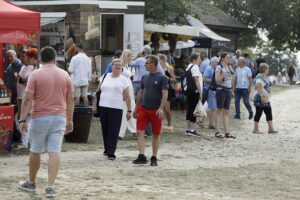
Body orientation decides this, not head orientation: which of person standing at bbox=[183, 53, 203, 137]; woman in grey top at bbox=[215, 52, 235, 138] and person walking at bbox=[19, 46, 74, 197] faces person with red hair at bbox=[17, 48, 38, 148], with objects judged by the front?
person walking at bbox=[19, 46, 74, 197]

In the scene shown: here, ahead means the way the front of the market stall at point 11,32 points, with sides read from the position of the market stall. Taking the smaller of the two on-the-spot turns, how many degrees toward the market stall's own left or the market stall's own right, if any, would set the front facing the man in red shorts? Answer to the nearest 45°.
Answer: approximately 45° to the market stall's own left

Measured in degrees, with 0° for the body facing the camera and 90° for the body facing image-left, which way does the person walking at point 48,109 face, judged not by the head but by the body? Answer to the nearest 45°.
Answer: approximately 180°

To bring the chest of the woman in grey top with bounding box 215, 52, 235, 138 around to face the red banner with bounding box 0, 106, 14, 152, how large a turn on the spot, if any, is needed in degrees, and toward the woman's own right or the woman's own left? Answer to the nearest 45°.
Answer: approximately 90° to the woman's own right

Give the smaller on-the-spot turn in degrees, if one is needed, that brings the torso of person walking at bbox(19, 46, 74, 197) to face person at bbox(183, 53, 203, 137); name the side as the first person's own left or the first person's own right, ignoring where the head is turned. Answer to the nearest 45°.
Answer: approximately 45° to the first person's own right

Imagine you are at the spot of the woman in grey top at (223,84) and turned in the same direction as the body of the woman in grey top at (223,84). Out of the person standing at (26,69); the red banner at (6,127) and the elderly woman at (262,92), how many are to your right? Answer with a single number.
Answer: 2

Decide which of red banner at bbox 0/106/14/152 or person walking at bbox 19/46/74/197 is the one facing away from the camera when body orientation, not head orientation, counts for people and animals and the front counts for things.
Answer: the person walking

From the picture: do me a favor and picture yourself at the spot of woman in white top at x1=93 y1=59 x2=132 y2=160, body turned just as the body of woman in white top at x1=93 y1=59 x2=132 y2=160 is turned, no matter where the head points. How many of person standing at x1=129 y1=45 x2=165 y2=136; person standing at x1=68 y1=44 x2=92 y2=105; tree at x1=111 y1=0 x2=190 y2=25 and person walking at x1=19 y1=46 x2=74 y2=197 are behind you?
3
